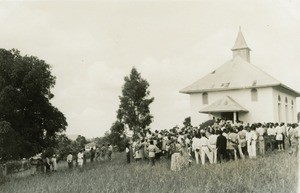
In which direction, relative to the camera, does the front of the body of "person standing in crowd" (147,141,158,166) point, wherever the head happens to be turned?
away from the camera

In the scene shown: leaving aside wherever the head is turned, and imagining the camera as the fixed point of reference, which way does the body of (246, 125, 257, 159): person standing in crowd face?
away from the camera

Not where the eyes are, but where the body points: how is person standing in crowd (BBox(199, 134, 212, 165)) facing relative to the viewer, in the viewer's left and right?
facing away from the viewer

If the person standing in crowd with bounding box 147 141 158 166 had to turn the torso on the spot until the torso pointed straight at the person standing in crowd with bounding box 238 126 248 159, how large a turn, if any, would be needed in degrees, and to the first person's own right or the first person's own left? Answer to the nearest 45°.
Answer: approximately 90° to the first person's own right

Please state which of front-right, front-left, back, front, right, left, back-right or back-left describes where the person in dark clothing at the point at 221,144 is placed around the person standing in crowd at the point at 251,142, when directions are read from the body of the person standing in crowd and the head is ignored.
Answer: back-left

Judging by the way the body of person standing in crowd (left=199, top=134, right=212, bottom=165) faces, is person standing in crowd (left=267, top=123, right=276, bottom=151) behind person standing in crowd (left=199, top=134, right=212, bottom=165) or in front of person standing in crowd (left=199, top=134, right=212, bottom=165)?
in front

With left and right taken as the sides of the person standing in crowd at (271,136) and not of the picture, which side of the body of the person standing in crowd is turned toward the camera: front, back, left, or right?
back

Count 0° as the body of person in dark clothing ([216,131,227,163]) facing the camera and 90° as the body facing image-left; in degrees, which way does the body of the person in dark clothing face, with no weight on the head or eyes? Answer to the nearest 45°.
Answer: approximately 180°

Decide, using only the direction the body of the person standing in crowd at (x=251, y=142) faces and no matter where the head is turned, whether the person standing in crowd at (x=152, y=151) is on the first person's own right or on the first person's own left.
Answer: on the first person's own left

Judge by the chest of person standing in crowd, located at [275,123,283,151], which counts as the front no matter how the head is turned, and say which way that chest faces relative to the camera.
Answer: away from the camera
